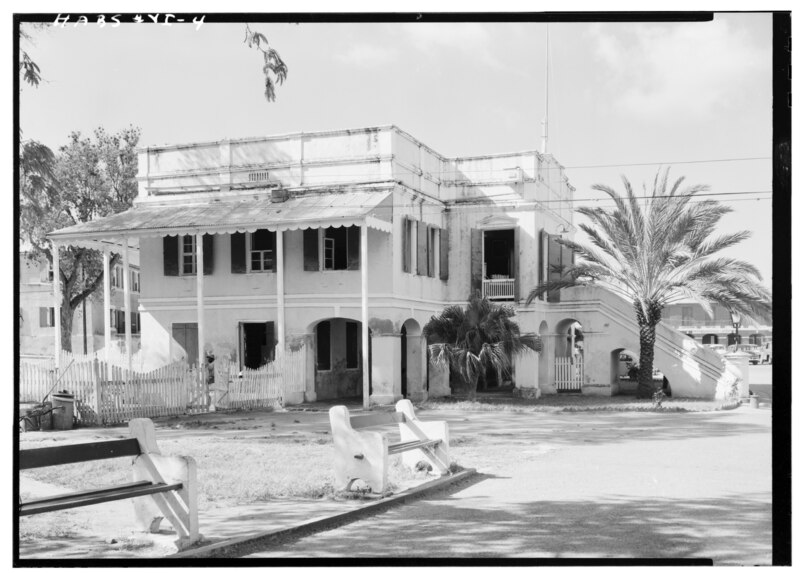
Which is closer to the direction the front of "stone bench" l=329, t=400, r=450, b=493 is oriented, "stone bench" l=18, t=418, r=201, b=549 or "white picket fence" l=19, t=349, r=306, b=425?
the stone bench

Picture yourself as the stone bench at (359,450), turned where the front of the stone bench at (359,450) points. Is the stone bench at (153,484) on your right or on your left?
on your right

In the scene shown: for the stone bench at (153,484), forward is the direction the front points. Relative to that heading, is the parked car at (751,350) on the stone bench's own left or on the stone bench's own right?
on the stone bench's own left

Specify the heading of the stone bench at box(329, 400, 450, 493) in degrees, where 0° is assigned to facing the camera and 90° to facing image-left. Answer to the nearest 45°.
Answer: approximately 315°

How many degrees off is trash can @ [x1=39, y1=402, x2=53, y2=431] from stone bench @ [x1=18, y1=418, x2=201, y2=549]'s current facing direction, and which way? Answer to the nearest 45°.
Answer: approximately 135° to its left

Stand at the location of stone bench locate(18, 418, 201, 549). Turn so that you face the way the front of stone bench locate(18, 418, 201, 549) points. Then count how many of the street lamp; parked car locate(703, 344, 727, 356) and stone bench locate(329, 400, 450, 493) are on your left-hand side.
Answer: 3

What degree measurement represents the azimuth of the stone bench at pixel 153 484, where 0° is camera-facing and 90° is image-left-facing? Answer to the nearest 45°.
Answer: approximately 315°

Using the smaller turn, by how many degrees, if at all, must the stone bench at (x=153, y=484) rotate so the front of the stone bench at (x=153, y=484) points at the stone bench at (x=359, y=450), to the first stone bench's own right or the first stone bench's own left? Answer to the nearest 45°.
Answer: approximately 90° to the first stone bench's own left

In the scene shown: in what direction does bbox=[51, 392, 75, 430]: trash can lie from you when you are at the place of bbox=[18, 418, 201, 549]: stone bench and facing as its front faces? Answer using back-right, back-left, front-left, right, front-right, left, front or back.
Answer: back-left
